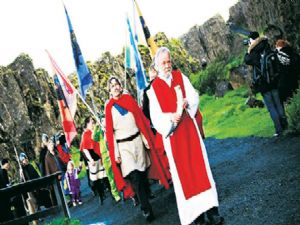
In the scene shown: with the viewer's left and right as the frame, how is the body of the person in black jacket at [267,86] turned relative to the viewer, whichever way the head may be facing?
facing to the left of the viewer

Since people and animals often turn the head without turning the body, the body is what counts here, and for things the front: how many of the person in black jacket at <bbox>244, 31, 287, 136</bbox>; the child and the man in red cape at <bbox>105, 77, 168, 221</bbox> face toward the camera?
2

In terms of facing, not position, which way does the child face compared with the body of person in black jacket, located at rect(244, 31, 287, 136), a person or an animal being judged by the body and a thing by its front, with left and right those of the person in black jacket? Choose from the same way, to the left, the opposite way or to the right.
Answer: to the left

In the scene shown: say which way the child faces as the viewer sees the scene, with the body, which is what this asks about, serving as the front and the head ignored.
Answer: toward the camera

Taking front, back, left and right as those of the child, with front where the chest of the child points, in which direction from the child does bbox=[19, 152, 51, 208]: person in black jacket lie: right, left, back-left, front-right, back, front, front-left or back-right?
front-right

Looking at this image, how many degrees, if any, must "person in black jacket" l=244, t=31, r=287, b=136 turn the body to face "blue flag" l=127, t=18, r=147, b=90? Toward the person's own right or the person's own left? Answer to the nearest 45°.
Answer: approximately 45° to the person's own left

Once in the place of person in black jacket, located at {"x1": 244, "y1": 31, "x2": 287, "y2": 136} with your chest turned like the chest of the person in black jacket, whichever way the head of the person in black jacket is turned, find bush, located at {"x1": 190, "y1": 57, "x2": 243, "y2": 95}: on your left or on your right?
on your right

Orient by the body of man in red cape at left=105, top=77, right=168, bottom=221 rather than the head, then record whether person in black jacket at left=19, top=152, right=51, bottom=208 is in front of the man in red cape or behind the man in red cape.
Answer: behind

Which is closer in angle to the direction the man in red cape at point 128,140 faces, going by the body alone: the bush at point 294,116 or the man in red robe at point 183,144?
the man in red robe

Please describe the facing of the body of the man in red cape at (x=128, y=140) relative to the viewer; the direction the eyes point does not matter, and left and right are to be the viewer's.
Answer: facing the viewer
